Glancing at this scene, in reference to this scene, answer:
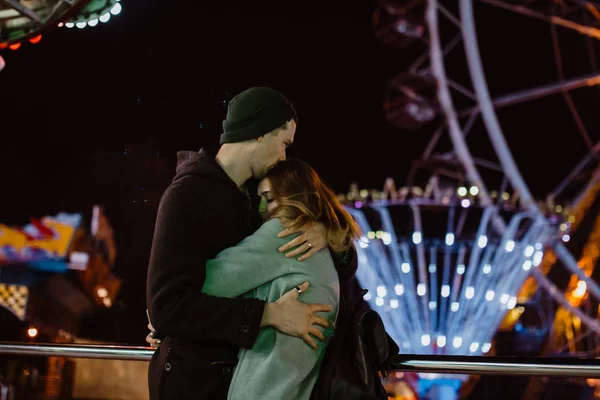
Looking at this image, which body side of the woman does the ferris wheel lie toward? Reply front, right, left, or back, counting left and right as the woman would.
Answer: right

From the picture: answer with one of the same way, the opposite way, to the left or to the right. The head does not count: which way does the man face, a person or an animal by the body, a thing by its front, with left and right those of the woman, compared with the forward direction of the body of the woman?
the opposite way

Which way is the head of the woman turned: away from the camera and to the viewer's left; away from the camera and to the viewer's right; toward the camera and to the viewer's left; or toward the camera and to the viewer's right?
toward the camera and to the viewer's left

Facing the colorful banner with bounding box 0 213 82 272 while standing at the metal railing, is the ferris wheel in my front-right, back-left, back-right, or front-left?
front-right

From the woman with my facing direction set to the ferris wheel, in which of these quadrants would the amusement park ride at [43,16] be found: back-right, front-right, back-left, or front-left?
front-left

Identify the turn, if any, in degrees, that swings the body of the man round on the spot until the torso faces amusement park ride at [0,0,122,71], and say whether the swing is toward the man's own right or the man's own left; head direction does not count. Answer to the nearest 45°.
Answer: approximately 135° to the man's own left

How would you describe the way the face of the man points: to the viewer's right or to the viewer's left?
to the viewer's right

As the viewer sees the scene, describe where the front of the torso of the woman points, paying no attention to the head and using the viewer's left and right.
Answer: facing to the left of the viewer

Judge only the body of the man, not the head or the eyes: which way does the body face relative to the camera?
to the viewer's right

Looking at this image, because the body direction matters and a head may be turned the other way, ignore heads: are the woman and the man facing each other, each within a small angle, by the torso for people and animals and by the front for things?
yes

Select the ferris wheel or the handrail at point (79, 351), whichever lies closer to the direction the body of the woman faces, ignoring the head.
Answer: the handrail
